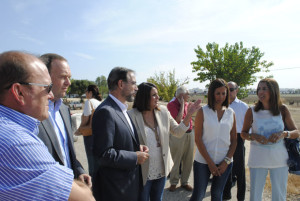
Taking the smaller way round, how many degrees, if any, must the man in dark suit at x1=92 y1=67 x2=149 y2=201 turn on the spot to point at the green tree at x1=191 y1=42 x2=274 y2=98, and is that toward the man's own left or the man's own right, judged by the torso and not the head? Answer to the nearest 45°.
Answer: approximately 45° to the man's own left

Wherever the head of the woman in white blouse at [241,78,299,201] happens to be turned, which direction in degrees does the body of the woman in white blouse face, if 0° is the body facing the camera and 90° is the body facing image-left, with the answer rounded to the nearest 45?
approximately 0°

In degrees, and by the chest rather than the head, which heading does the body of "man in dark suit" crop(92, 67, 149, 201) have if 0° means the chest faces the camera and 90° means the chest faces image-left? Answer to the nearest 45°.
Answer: approximately 270°

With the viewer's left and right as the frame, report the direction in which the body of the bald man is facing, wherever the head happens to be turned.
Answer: facing to the right of the viewer

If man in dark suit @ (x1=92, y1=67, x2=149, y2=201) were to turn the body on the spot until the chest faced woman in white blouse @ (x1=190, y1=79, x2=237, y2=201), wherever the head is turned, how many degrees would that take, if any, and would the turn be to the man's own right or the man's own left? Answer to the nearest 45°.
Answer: approximately 45° to the man's own left

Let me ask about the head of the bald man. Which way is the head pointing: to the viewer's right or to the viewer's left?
to the viewer's right

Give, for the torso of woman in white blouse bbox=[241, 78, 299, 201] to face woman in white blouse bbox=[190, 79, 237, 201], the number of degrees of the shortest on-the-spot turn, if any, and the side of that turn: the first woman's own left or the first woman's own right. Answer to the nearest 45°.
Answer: approximately 45° to the first woman's own right

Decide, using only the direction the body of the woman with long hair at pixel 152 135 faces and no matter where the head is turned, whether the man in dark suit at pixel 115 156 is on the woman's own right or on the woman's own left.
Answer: on the woman's own right
